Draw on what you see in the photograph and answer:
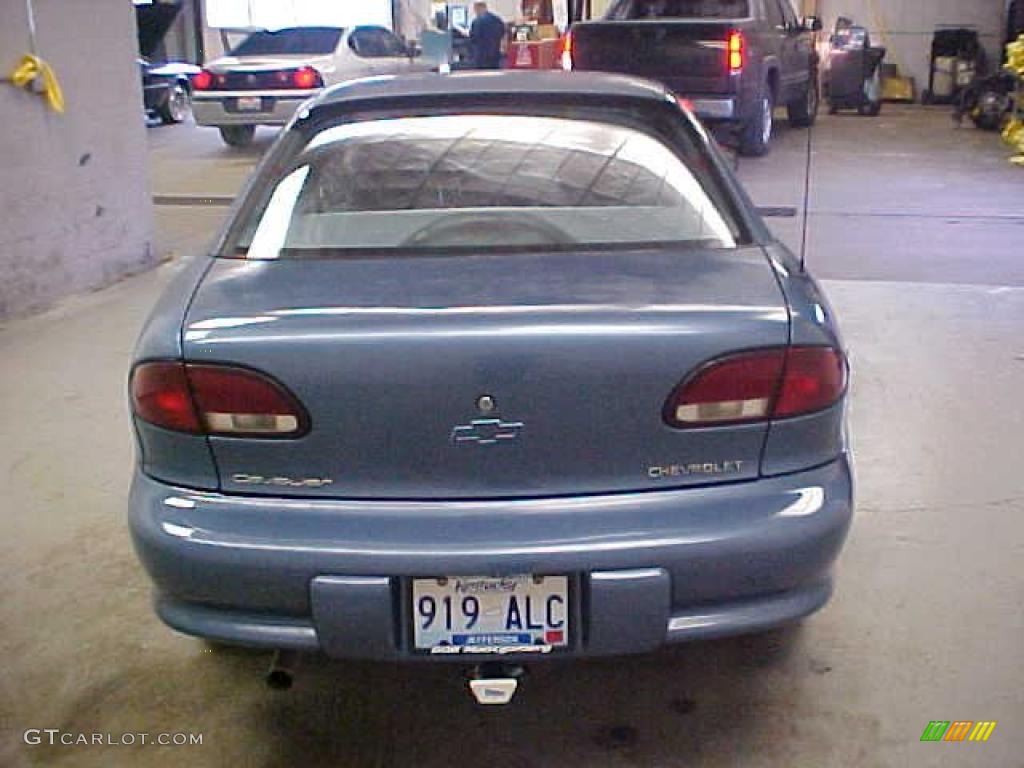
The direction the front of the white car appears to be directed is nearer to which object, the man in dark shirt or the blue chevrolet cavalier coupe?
the man in dark shirt

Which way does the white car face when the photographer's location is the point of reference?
facing away from the viewer and to the right of the viewer

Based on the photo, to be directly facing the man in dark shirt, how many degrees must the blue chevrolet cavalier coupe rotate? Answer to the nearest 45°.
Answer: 0° — it already faces them

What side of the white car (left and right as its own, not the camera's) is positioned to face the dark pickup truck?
right

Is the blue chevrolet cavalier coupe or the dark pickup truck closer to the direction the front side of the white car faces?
the dark pickup truck

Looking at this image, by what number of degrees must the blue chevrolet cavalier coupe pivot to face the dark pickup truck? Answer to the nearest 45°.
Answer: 0° — it already faces it

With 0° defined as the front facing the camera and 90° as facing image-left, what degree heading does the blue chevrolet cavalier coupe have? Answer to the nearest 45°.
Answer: approximately 180°

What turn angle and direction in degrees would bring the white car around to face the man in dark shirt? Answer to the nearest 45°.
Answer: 0° — it already faces them

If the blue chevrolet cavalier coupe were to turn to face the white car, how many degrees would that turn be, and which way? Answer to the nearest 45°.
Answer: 0° — it already faces it

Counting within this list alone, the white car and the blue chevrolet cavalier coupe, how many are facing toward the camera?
0
